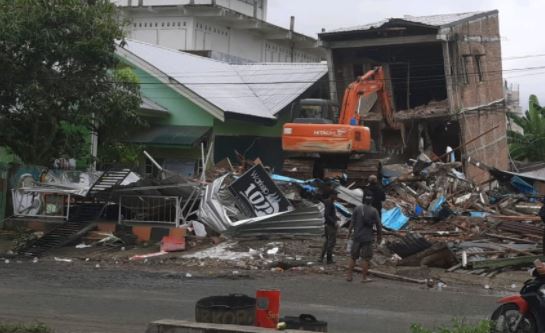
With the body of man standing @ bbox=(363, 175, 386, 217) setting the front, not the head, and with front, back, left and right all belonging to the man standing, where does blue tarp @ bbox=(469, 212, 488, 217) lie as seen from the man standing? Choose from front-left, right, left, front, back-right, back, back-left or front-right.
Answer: left

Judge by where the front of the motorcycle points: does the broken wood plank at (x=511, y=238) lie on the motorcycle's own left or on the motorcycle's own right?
on the motorcycle's own right

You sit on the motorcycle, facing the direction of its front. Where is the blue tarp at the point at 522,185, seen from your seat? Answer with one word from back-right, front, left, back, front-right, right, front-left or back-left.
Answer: right

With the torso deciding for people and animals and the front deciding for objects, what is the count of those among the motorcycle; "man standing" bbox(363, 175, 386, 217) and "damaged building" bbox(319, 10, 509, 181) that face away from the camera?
1

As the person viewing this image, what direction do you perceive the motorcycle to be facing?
facing to the left of the viewer

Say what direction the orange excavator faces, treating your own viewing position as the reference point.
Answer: facing away from the viewer and to the right of the viewer

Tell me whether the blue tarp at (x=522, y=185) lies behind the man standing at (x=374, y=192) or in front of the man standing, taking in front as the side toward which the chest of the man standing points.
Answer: in front

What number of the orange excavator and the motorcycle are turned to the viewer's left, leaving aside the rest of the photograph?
1

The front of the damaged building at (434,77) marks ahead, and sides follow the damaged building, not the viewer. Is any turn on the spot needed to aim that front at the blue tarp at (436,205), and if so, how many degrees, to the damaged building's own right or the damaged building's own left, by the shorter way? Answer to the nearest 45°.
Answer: approximately 45° to the damaged building's own left

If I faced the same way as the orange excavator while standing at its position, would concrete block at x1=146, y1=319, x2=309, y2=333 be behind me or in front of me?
behind

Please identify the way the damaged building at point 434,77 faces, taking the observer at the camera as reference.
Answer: facing the viewer and to the left of the viewer
